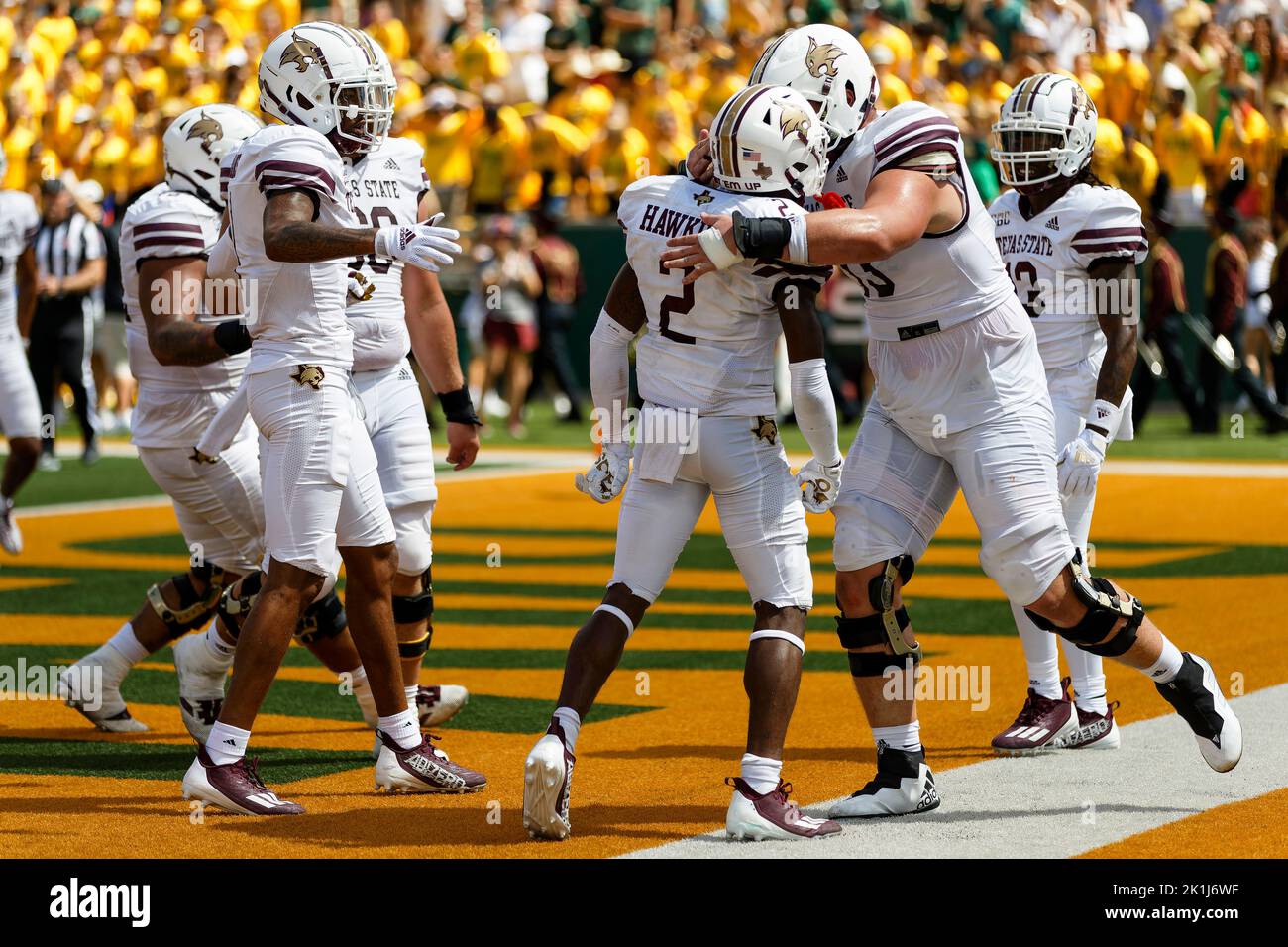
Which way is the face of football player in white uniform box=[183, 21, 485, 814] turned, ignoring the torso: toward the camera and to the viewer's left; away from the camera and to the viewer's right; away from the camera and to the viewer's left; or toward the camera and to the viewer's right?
toward the camera and to the viewer's right

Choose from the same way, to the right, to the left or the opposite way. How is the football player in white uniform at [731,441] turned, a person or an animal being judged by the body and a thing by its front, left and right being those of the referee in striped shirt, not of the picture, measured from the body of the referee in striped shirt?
the opposite way

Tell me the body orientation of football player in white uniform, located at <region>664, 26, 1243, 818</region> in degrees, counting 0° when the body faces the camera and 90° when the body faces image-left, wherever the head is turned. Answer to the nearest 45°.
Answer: approximately 90°

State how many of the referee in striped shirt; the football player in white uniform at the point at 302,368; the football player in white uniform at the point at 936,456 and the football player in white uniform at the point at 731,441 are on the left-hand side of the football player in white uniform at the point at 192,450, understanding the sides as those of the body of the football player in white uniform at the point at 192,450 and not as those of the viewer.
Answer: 1

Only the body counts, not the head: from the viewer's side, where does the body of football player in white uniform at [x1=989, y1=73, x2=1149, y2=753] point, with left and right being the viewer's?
facing the viewer and to the left of the viewer

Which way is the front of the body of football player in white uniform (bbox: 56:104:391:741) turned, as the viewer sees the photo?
to the viewer's right

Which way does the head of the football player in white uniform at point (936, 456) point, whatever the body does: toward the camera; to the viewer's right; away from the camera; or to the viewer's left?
to the viewer's left

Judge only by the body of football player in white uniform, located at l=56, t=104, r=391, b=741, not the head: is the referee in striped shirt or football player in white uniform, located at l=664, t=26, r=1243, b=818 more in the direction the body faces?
the football player in white uniform

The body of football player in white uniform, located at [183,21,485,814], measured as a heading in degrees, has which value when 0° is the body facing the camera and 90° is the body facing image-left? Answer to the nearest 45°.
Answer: approximately 270°

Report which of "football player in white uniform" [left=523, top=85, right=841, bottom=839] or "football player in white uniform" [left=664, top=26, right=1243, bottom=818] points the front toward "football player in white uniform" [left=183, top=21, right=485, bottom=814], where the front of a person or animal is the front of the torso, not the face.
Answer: "football player in white uniform" [left=664, top=26, right=1243, bottom=818]

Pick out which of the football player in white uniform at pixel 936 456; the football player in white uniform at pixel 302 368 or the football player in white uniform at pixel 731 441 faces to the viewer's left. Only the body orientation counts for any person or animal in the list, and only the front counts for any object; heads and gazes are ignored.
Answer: the football player in white uniform at pixel 936 456

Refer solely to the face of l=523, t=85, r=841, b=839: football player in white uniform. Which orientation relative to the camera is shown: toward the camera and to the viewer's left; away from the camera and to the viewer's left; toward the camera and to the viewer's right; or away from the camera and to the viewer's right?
away from the camera and to the viewer's right

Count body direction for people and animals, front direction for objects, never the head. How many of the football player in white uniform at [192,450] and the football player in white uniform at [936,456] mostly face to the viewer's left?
1

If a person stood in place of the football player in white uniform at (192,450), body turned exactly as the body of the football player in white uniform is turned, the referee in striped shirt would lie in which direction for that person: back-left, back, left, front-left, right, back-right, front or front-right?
left

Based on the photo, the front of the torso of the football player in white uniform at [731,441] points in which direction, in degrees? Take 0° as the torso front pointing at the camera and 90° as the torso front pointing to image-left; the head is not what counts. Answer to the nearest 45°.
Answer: approximately 225°

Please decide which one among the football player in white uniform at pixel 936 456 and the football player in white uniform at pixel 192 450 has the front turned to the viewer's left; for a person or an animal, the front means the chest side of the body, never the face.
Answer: the football player in white uniform at pixel 936 456
